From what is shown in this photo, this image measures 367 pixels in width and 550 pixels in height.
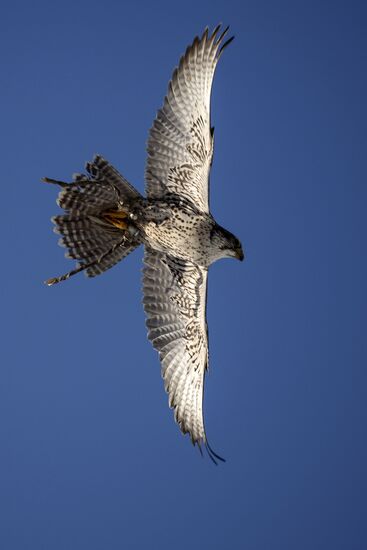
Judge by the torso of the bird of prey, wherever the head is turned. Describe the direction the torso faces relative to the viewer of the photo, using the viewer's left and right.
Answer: facing to the right of the viewer
